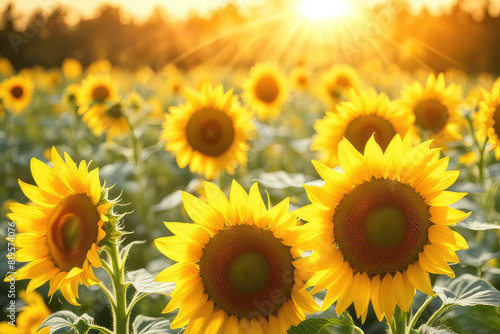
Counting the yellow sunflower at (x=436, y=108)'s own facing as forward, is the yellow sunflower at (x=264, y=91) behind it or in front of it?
behind

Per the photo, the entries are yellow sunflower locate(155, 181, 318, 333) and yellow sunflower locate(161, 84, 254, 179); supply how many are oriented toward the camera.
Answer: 2

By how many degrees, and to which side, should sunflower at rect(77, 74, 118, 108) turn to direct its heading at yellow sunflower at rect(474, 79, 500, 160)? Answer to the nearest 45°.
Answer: approximately 45° to its left

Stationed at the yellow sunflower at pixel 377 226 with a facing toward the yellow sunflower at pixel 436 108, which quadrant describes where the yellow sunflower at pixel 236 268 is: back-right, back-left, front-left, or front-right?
back-left

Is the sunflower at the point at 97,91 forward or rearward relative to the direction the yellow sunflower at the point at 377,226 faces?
rearward

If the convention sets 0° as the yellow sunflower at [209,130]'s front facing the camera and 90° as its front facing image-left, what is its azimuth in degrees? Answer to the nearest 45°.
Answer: approximately 0°

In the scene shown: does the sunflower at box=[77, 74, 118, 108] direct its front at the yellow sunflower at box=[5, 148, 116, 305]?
yes
